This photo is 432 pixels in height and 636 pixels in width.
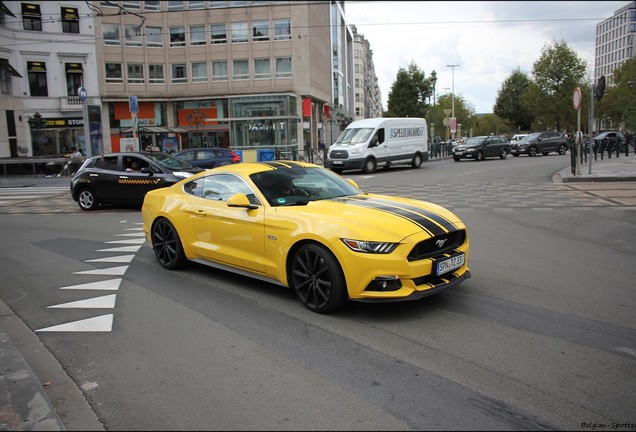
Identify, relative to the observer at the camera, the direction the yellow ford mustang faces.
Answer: facing the viewer and to the right of the viewer

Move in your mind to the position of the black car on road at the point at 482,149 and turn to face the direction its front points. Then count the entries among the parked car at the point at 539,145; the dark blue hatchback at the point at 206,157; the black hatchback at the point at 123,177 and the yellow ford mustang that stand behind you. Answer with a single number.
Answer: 1

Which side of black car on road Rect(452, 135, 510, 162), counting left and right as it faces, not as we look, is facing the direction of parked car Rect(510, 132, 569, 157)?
back

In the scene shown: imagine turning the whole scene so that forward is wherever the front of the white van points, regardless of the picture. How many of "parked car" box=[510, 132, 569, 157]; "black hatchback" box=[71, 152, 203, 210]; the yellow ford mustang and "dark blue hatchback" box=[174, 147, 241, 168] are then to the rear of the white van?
1

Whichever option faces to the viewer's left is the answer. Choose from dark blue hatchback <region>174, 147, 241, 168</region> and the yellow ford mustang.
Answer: the dark blue hatchback

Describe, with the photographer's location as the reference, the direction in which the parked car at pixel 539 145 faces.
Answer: facing the viewer and to the left of the viewer

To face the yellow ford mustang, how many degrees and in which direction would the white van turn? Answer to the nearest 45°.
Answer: approximately 45° to its left

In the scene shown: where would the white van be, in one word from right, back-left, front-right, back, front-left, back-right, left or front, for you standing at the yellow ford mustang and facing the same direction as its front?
back-left

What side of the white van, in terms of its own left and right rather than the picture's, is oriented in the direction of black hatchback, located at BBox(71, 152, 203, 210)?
front

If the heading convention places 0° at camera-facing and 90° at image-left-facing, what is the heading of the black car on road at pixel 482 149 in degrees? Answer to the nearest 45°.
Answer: approximately 45°

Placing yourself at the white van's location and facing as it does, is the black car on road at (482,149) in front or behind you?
behind

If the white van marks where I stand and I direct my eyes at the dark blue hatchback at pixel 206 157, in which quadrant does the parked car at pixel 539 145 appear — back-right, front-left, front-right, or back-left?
back-right

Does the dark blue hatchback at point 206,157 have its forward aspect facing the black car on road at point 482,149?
no

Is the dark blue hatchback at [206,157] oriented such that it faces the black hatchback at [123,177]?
no

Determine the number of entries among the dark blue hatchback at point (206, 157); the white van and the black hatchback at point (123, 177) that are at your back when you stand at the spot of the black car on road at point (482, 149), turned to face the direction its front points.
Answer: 0

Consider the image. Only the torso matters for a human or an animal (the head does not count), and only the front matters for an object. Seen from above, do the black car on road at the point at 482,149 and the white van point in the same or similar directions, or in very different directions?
same or similar directions
